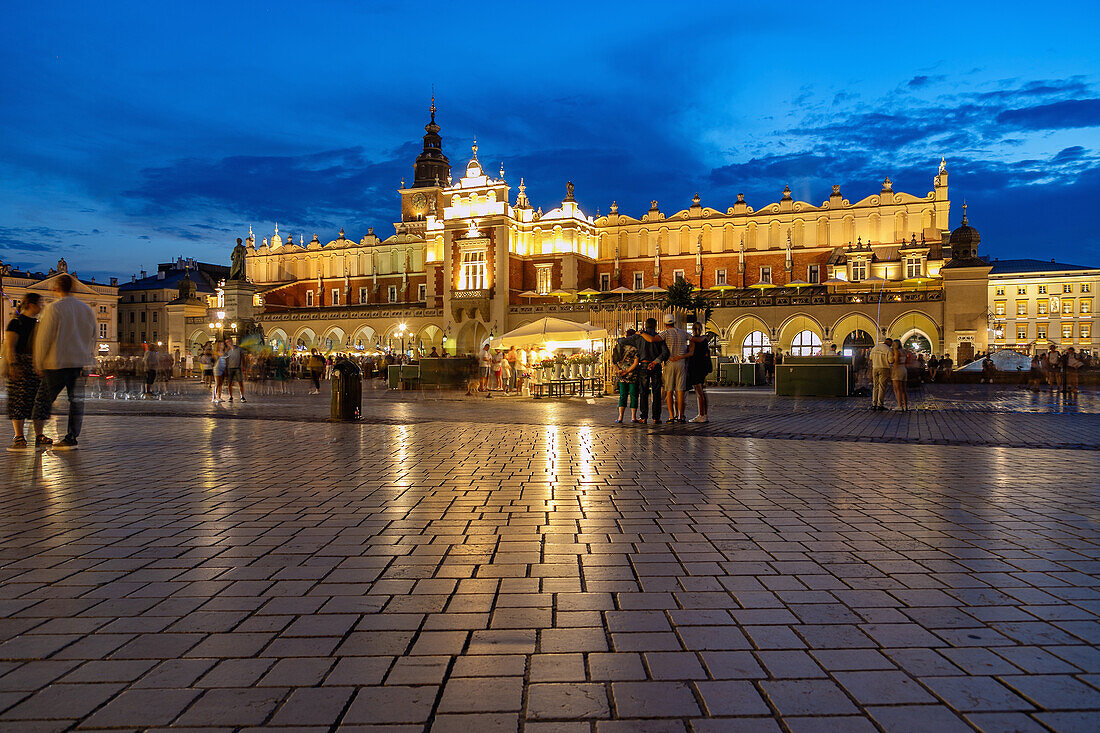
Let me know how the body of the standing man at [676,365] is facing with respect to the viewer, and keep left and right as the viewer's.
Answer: facing away from the viewer

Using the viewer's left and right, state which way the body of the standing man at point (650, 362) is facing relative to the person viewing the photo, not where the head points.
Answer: facing away from the viewer

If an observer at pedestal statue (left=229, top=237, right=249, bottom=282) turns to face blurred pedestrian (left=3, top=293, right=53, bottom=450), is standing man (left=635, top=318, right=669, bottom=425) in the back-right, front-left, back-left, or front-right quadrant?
front-left

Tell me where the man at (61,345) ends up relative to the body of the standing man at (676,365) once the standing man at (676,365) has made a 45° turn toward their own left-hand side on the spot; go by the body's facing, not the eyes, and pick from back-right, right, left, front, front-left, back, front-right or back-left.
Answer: left

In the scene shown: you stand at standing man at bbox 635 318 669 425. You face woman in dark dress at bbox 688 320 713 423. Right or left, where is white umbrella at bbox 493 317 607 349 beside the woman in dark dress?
left

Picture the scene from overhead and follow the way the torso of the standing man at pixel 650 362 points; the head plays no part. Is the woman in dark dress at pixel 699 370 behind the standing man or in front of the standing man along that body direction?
in front

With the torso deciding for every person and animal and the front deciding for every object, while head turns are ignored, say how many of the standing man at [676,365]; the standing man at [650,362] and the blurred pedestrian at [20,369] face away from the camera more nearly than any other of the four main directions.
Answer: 2

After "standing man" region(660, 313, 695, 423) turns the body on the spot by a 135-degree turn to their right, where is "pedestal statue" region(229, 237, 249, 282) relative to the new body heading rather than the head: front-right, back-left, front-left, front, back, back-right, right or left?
back

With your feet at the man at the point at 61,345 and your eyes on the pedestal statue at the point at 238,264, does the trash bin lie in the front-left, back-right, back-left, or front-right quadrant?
front-right

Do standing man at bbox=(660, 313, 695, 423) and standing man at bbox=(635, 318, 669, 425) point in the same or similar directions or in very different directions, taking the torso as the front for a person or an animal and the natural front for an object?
same or similar directions

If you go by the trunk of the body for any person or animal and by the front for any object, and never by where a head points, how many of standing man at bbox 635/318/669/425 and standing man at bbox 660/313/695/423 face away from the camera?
2

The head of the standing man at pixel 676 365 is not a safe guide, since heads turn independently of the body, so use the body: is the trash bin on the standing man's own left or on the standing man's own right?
on the standing man's own left

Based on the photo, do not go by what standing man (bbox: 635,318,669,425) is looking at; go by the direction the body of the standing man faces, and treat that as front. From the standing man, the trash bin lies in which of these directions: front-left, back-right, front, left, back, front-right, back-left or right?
left

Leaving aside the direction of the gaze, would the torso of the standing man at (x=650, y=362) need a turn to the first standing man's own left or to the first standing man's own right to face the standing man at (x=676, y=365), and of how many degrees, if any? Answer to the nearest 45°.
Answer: approximately 45° to the first standing man's own right
